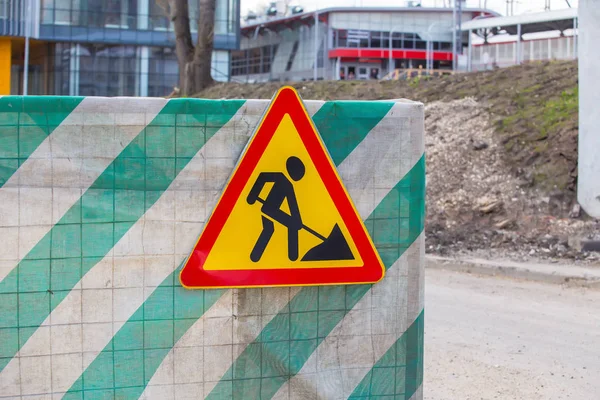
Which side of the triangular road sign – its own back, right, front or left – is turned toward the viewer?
front

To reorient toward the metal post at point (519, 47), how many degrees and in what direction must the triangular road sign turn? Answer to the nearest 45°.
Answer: approximately 180°

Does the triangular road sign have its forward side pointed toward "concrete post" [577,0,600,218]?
no
